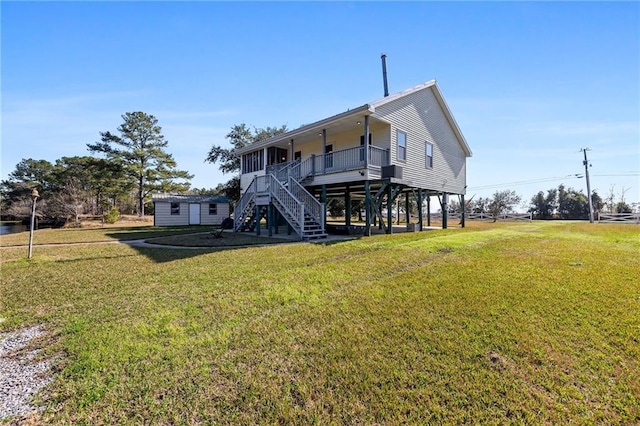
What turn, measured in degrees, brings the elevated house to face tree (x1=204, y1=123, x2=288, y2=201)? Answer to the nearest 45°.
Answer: approximately 90° to its right

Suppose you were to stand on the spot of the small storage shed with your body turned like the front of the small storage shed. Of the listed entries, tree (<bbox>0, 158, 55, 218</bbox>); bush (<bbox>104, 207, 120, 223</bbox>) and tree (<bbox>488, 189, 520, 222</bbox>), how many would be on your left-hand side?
1

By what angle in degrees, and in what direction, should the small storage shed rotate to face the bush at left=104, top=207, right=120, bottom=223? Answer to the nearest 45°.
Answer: approximately 135° to its right

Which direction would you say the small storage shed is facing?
toward the camera

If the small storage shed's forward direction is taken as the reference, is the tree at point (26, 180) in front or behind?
behind

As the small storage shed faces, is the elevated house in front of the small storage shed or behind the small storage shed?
in front

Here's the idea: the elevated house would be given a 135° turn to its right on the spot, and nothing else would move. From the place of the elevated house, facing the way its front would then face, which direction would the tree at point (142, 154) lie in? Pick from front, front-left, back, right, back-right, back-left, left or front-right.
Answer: front-left

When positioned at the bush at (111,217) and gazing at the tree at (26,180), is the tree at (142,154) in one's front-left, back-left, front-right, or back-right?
front-right

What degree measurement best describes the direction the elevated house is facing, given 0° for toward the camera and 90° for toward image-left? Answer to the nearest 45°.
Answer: approximately 45°

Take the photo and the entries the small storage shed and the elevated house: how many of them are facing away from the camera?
0

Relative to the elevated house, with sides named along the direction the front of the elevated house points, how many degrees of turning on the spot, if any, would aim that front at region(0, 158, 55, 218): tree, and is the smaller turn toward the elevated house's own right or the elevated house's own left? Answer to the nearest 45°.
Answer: approximately 90° to the elevated house's own right

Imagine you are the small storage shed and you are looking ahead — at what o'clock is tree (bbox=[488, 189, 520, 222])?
The tree is roughly at 9 o'clock from the small storage shed.

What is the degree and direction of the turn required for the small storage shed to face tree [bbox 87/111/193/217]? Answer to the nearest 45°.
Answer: approximately 135° to its right

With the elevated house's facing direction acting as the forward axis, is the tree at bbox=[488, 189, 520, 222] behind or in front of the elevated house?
behind
